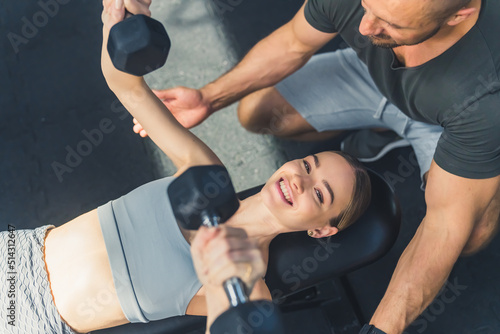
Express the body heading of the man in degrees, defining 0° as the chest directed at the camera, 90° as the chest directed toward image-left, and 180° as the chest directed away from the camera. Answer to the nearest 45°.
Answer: approximately 45°

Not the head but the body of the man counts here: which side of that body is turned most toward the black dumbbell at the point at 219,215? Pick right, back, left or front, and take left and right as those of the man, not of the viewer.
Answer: front
